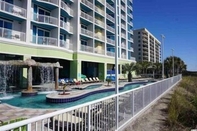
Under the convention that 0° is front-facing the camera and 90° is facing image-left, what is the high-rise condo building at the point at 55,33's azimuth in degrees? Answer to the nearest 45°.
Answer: approximately 315°
